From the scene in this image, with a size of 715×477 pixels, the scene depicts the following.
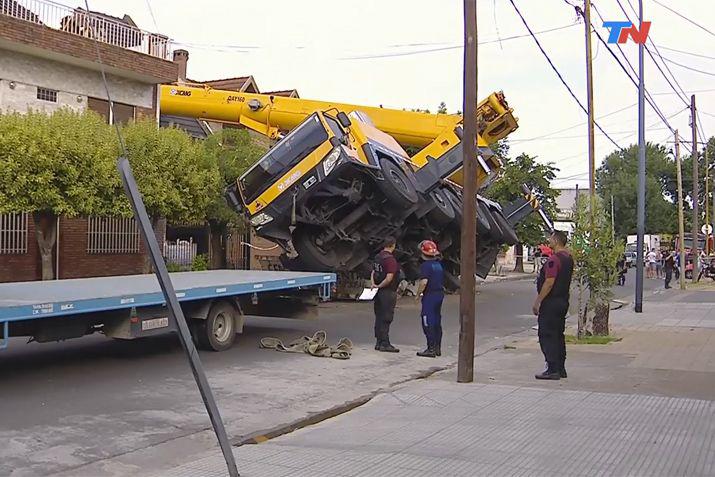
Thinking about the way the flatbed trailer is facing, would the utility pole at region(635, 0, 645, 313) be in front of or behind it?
behind

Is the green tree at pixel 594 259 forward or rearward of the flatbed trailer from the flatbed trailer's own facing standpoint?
rearward

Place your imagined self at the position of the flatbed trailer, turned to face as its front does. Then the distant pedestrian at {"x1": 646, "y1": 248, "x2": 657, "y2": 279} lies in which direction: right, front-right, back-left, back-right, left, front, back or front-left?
back

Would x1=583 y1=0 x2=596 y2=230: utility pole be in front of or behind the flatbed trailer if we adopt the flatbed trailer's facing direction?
behind

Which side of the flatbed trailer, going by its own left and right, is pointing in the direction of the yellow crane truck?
back

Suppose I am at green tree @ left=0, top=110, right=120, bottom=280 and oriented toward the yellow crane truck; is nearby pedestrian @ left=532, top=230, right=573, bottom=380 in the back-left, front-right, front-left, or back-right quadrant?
front-right

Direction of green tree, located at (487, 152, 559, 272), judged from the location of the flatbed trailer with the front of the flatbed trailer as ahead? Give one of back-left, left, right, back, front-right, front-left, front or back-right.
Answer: back

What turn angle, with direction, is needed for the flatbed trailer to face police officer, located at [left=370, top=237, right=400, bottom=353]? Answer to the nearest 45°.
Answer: approximately 135° to its left

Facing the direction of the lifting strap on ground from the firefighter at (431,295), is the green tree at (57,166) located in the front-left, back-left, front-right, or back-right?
front-right

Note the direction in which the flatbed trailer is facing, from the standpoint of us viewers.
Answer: facing the viewer and to the left of the viewer

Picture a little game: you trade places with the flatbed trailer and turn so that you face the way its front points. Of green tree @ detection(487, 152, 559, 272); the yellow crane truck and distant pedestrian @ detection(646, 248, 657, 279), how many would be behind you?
3

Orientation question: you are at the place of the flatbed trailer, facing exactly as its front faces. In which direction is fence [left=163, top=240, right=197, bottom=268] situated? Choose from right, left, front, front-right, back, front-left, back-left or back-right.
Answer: back-right
